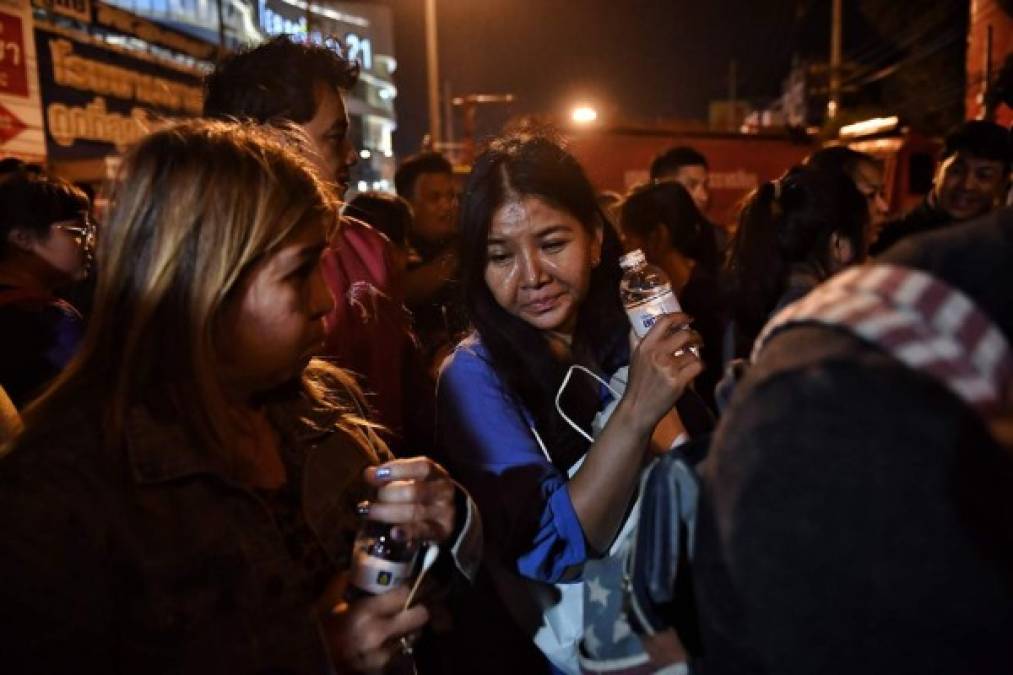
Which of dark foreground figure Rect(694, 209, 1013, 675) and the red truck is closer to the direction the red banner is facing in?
the dark foreground figure

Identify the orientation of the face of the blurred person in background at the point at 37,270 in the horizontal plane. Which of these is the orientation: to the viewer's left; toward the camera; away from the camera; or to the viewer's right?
to the viewer's right

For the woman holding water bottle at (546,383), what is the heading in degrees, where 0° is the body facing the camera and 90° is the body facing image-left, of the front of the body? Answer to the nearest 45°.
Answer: approximately 315°

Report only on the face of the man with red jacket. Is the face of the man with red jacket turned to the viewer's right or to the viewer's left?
to the viewer's right

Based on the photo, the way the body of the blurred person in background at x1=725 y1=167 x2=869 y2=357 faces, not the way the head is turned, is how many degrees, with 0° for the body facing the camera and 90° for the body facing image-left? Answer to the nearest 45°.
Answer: approximately 225°

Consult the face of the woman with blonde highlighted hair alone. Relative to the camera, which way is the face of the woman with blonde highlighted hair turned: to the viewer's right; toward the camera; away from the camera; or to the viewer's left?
to the viewer's right

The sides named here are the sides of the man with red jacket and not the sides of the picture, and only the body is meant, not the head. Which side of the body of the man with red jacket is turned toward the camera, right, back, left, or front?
right

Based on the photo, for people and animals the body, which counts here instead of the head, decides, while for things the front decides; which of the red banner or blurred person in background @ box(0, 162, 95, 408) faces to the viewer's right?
the blurred person in background

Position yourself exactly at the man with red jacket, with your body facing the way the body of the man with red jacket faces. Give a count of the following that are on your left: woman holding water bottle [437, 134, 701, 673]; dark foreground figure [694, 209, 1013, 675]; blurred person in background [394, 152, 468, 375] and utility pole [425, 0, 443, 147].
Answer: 2

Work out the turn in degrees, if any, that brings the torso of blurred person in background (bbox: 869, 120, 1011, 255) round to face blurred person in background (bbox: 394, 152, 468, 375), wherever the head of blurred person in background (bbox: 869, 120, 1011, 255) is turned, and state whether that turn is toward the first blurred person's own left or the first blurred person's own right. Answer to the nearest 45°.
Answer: approximately 90° to the first blurred person's own right

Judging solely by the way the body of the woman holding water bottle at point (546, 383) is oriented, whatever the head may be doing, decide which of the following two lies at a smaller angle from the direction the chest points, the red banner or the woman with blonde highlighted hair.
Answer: the woman with blonde highlighted hair

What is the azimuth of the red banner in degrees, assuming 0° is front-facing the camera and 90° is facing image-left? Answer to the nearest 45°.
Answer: approximately 0°

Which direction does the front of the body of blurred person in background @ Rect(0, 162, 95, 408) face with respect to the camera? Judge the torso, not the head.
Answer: to the viewer's right
